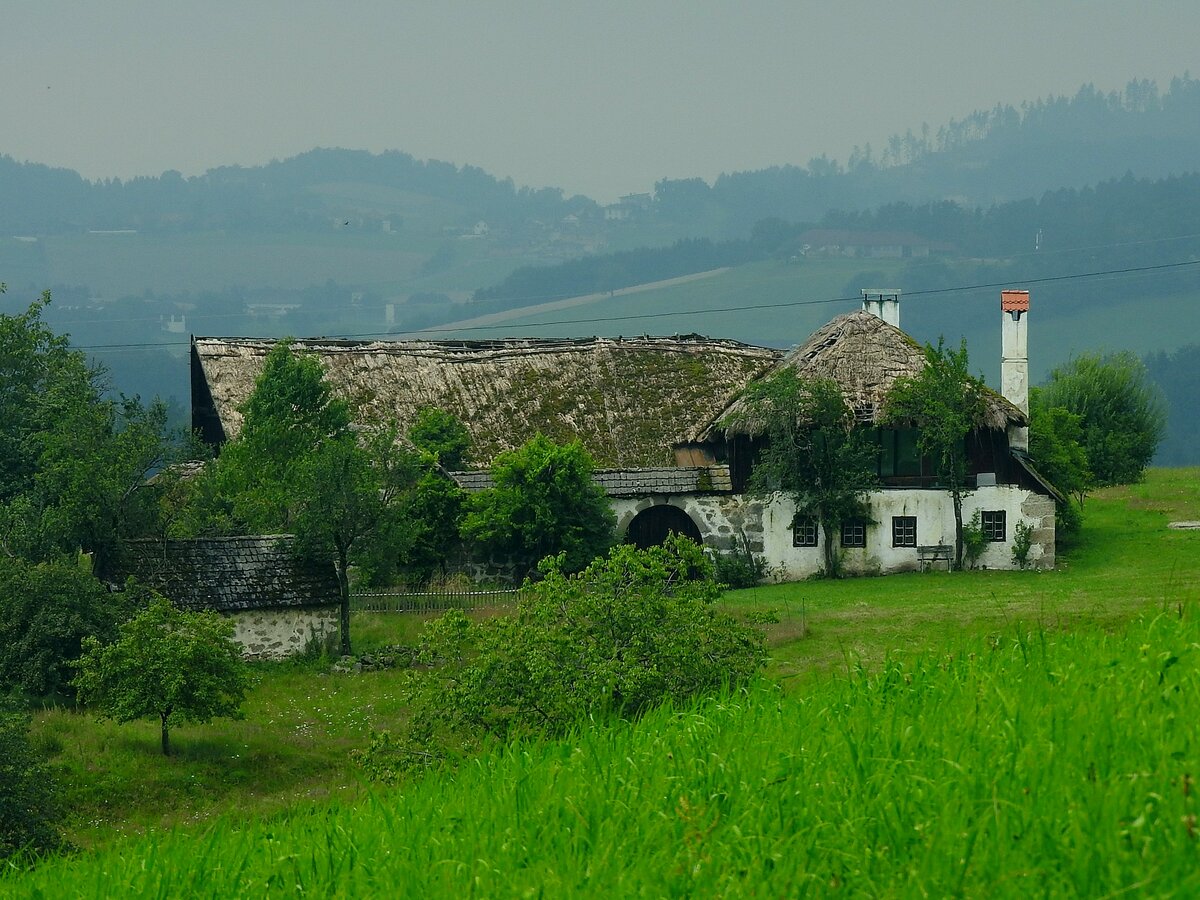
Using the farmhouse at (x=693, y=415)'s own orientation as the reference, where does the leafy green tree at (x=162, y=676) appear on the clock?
The leafy green tree is roughly at 1 o'clock from the farmhouse.

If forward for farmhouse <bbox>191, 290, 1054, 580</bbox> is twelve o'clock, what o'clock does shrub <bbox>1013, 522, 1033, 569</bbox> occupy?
The shrub is roughly at 10 o'clock from the farmhouse.

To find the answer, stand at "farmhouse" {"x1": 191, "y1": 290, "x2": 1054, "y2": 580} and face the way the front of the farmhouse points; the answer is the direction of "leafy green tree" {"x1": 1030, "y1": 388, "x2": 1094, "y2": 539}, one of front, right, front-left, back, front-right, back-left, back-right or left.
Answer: left

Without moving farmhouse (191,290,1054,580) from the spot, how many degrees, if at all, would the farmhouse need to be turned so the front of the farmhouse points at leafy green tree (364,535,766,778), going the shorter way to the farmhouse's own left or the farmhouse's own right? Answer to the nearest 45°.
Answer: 0° — it already faces it

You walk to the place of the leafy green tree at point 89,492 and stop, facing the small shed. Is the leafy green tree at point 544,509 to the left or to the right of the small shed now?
left

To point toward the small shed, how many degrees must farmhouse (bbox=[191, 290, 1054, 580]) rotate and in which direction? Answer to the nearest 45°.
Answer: approximately 45° to its right

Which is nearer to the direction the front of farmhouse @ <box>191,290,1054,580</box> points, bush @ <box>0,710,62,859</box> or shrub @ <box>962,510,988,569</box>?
the bush

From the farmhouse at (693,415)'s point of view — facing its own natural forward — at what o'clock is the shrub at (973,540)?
The shrub is roughly at 10 o'clock from the farmhouse.

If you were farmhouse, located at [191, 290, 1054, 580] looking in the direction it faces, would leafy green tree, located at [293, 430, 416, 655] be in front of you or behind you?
in front

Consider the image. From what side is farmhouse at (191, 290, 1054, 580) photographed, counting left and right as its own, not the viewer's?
front

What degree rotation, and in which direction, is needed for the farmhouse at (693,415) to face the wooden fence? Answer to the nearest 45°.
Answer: approximately 45° to its right

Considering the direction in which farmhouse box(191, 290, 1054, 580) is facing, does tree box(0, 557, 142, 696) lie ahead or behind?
ahead
